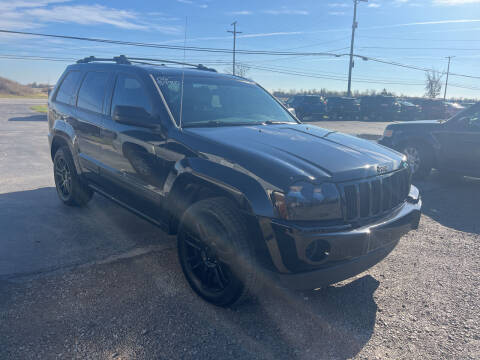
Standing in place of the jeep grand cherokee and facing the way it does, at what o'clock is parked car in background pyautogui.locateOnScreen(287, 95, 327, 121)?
The parked car in background is roughly at 8 o'clock from the jeep grand cherokee.

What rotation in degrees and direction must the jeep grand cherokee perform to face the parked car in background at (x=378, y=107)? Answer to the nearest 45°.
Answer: approximately 135° to its left

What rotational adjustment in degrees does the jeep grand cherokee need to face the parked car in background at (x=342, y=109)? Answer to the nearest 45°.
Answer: approximately 135° to its left

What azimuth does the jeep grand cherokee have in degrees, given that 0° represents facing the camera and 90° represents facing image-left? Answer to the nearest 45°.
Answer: approximately 315°

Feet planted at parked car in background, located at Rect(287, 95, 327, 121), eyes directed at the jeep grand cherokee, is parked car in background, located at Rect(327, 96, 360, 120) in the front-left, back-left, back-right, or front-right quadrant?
back-left

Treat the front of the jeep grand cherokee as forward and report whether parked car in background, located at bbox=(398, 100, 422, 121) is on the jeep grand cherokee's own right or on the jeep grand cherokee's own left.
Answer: on the jeep grand cherokee's own left
